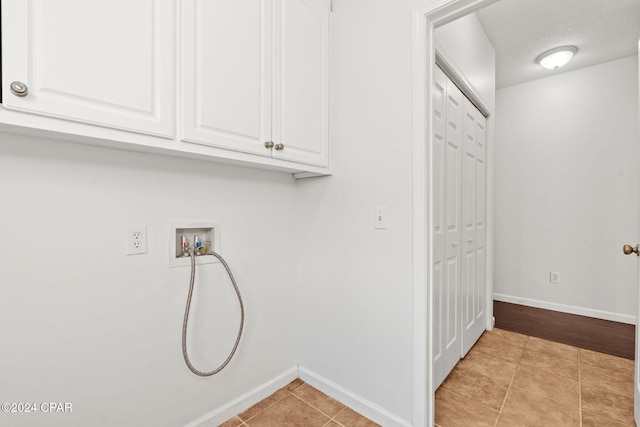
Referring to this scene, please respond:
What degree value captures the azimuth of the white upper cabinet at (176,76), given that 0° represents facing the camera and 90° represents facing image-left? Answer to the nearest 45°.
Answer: approximately 315°

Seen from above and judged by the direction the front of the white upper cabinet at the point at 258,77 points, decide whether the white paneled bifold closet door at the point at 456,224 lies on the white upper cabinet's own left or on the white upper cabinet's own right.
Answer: on the white upper cabinet's own left

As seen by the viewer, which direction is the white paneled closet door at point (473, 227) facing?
to the viewer's right

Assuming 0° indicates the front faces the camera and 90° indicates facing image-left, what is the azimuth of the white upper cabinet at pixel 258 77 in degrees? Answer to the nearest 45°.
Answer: approximately 315°

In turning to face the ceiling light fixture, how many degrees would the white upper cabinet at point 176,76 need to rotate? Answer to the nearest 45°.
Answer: approximately 45° to its left

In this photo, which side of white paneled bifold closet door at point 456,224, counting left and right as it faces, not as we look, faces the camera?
right
